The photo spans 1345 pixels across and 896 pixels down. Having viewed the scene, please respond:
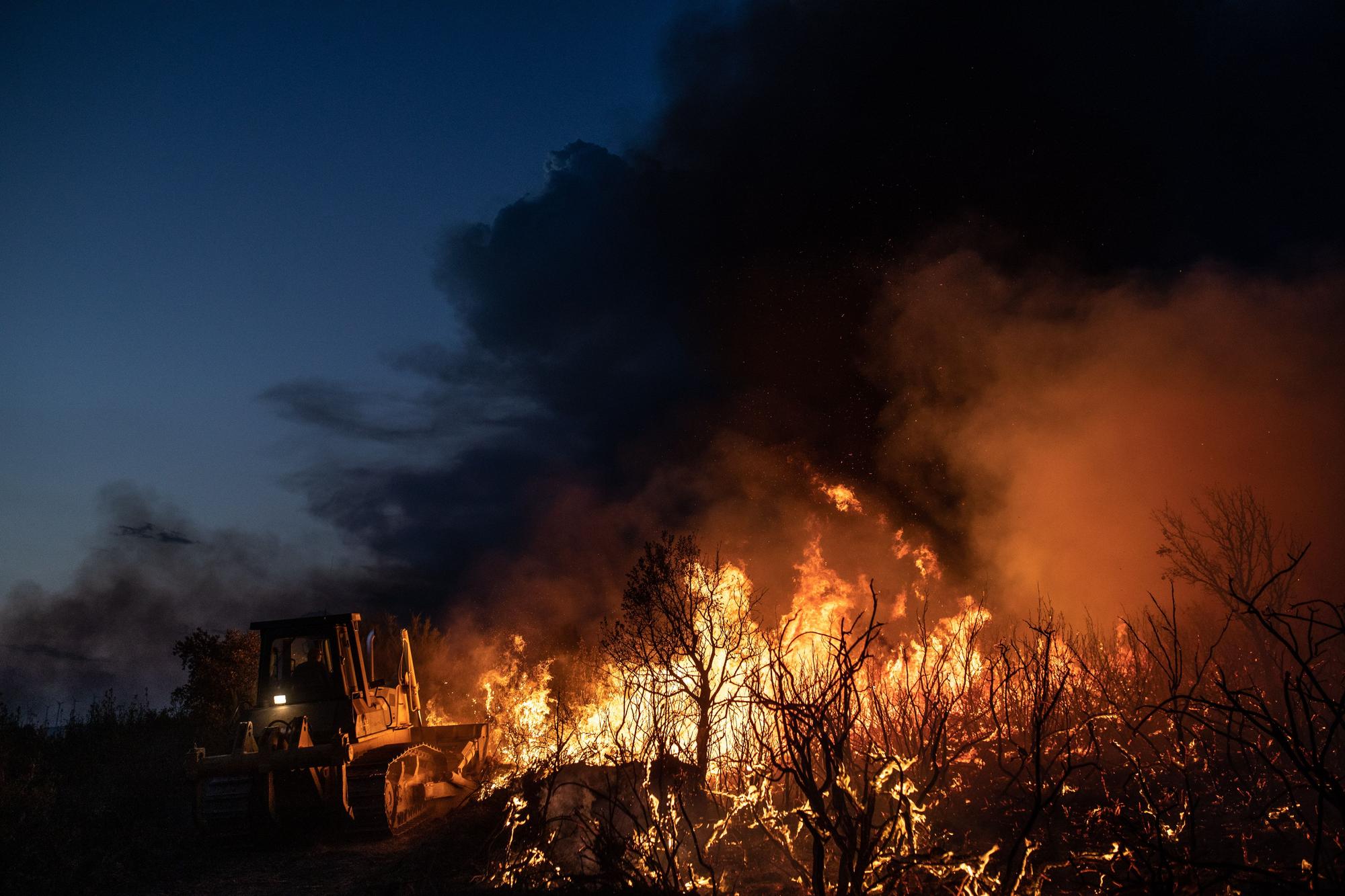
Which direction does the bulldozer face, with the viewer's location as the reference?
facing away from the viewer and to the right of the viewer
